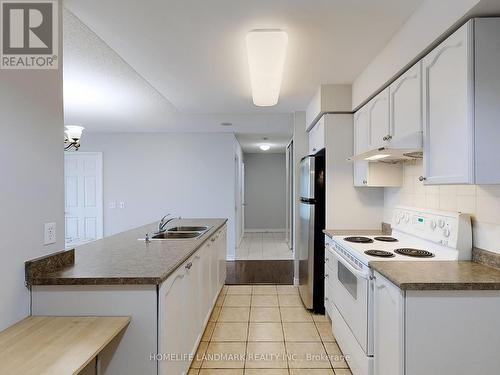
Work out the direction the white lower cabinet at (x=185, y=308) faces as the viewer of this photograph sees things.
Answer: facing to the right of the viewer

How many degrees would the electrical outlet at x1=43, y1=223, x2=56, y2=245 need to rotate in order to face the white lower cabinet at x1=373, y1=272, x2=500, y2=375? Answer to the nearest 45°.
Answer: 0° — it already faces it

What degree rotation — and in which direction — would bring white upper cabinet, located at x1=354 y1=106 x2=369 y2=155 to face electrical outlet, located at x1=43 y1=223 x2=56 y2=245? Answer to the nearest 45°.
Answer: approximately 45° to its left

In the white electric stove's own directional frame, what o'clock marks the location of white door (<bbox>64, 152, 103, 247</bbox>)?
The white door is roughly at 2 o'clock from the white electric stove.

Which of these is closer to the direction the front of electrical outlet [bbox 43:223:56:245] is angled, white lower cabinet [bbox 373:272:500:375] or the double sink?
the white lower cabinet

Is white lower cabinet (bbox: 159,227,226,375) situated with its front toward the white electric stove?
yes

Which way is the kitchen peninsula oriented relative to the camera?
to the viewer's right

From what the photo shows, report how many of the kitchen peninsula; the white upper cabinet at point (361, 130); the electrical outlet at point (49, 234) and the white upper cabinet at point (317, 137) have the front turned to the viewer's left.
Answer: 2

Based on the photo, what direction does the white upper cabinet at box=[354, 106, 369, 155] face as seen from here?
to the viewer's left

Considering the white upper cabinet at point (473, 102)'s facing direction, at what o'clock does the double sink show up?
The double sink is roughly at 2 o'clock from the white upper cabinet.

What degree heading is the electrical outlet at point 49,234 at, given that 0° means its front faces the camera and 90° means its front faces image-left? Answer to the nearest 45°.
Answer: approximately 315°
